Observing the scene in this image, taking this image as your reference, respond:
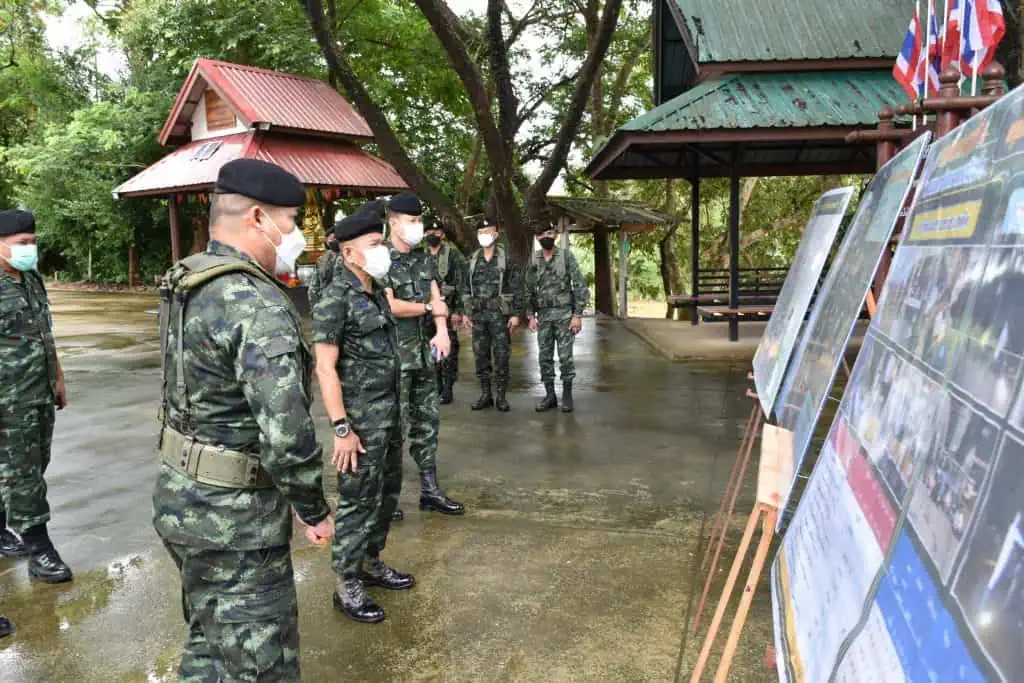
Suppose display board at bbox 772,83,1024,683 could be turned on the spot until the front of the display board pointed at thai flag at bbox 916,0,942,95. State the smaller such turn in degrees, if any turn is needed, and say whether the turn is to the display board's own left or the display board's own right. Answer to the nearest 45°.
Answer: approximately 135° to the display board's own right

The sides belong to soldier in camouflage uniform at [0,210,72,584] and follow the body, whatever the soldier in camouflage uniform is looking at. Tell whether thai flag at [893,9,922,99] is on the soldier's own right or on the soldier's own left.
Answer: on the soldier's own left

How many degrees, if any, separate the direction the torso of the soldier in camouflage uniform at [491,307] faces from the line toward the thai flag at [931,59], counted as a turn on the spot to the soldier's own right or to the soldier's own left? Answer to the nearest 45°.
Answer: approximately 90° to the soldier's own left

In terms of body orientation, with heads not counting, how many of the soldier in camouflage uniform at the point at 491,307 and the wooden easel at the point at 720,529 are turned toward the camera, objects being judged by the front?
1

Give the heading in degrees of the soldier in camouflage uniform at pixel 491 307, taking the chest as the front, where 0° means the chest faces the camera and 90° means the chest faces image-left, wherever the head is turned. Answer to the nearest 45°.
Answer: approximately 0°

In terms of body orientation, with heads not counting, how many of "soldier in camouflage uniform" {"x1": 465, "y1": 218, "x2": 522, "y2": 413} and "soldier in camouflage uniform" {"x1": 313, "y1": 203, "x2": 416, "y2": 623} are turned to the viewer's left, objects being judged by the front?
0

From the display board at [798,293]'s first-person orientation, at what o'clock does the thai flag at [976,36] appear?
The thai flag is roughly at 5 o'clock from the display board.

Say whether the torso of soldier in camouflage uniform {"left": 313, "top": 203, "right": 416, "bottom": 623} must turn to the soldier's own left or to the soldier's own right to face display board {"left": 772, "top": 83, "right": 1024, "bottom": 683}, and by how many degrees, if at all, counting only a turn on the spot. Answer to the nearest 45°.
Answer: approximately 45° to the soldier's own right

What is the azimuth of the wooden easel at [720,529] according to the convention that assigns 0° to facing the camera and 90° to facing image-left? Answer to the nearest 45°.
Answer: approximately 90°

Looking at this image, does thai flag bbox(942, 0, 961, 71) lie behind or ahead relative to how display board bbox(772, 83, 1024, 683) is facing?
behind

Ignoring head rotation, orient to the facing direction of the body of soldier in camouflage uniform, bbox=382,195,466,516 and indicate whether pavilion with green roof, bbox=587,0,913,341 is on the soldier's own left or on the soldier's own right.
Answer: on the soldier's own left
